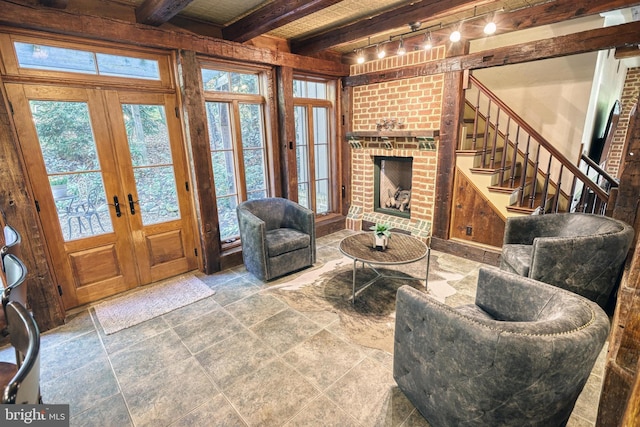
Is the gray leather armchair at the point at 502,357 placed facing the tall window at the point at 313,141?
yes

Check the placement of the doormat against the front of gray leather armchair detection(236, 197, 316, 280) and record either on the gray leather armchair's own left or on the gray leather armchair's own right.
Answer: on the gray leather armchair's own right

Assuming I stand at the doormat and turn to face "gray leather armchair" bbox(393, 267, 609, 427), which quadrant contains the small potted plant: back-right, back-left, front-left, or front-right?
front-left

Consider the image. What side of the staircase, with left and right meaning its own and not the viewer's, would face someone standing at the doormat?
right

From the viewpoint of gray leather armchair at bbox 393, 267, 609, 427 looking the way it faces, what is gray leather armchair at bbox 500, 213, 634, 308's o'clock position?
gray leather armchair at bbox 500, 213, 634, 308 is roughly at 2 o'clock from gray leather armchair at bbox 393, 267, 609, 427.

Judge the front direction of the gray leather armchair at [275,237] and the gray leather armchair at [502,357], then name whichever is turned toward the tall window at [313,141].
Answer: the gray leather armchair at [502,357]

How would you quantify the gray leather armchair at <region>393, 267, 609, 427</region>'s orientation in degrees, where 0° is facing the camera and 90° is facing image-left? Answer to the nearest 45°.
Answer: approximately 135°

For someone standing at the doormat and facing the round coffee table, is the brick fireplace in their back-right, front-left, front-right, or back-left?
front-left

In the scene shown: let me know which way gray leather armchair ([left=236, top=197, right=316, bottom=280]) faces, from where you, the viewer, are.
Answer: facing the viewer and to the right of the viewer

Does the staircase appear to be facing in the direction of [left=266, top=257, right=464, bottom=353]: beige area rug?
no

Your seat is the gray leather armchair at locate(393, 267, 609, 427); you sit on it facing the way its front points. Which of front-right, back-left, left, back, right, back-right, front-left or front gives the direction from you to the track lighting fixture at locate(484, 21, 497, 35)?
front-right

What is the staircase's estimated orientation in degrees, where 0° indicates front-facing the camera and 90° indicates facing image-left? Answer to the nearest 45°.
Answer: approximately 315°

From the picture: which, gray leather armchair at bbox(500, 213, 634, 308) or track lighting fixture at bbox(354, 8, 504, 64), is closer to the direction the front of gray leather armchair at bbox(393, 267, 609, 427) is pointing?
the track lighting fixture
